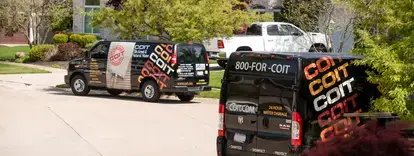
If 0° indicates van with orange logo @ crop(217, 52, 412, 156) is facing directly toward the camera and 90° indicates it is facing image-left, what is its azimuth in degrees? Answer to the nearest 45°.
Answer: approximately 225°

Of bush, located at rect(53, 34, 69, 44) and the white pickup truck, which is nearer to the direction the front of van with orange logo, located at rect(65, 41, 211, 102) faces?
the bush

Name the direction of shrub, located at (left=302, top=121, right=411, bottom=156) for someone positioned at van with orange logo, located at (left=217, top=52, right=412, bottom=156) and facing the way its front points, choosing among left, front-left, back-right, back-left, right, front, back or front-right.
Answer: back-right

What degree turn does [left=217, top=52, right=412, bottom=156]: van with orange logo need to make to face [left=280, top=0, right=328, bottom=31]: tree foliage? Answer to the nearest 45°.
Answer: approximately 45° to its left

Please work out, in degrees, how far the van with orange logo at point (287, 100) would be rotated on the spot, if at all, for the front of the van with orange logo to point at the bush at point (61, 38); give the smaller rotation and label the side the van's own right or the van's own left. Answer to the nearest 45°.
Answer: approximately 90° to the van's own left

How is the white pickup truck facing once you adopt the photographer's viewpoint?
facing away from the viewer and to the right of the viewer

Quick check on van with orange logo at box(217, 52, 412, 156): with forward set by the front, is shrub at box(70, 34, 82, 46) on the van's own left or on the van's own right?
on the van's own left

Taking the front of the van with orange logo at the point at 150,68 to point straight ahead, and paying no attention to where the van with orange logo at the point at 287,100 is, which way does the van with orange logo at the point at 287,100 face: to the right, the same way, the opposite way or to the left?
to the right
